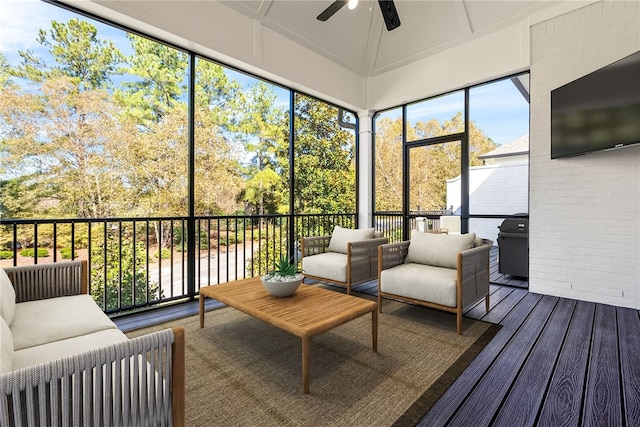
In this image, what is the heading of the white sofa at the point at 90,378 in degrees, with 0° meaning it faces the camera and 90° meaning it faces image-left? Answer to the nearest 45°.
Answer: approximately 270°

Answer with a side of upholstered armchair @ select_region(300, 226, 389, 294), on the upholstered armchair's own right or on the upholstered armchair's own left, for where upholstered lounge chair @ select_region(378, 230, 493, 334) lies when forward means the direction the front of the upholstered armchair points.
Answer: on the upholstered armchair's own left

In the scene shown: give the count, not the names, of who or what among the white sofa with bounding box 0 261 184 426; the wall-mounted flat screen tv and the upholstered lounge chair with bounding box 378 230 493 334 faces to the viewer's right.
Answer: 1

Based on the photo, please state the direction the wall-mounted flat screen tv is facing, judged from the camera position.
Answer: facing the viewer and to the left of the viewer

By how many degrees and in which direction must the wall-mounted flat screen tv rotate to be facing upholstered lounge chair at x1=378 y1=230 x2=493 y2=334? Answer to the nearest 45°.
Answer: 0° — it already faces it

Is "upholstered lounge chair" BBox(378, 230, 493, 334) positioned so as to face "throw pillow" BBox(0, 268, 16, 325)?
yes

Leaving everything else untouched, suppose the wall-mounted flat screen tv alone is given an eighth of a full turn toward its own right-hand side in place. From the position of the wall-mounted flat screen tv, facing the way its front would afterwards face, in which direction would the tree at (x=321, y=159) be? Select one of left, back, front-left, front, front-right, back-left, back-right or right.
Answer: front

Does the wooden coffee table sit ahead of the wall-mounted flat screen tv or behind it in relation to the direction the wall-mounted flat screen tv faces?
ahead

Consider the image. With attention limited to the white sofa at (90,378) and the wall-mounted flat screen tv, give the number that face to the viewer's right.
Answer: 1
